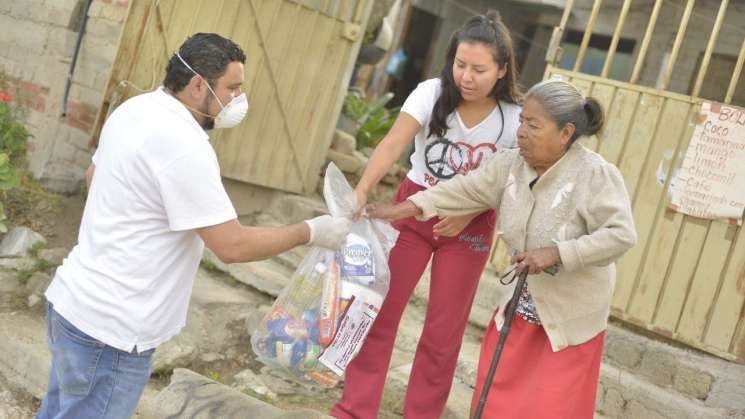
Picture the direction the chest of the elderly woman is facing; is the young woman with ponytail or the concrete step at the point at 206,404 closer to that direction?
the concrete step

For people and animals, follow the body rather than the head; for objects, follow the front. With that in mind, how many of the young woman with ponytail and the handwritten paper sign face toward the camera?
2

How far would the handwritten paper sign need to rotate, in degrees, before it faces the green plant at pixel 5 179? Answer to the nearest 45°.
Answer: approximately 90° to its right

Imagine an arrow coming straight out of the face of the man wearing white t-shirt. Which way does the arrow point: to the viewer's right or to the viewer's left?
to the viewer's right

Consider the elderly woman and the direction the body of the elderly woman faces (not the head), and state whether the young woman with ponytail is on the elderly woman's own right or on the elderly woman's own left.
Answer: on the elderly woman's own right

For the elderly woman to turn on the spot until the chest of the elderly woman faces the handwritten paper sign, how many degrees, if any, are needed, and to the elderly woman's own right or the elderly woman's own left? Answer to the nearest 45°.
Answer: approximately 135° to the elderly woman's own right
